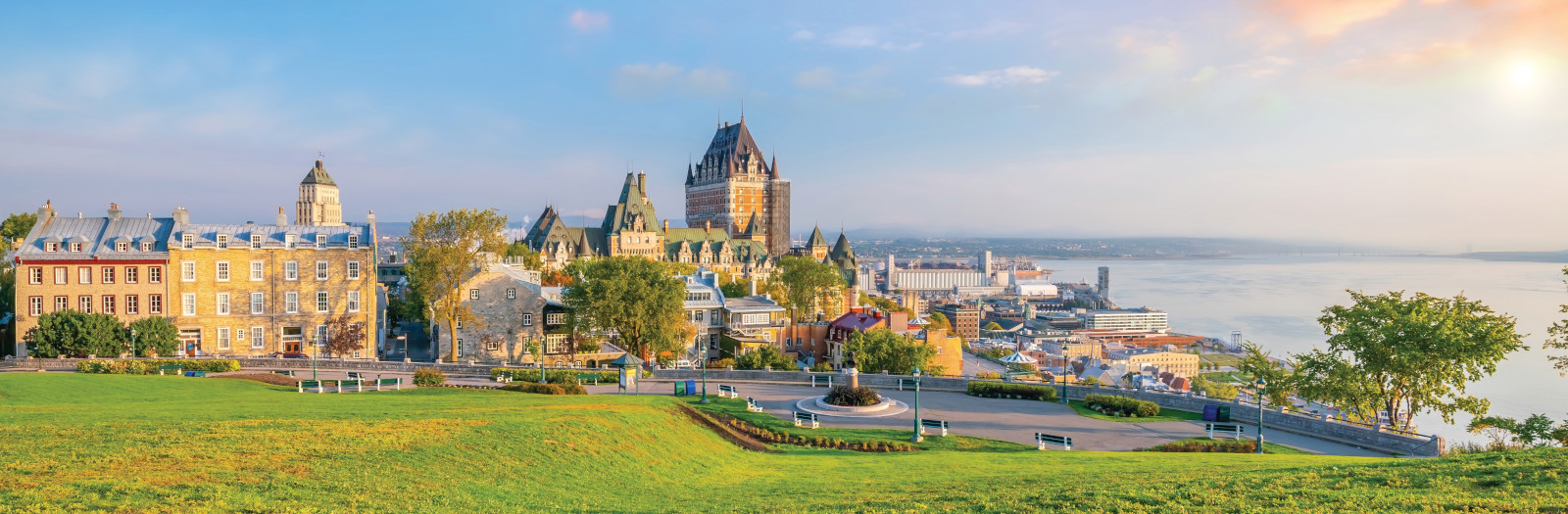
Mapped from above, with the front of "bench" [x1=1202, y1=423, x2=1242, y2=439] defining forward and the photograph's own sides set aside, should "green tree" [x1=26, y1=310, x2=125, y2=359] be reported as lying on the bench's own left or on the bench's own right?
on the bench's own left

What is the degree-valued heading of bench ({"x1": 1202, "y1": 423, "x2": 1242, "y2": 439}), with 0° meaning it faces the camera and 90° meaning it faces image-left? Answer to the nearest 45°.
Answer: approximately 180°

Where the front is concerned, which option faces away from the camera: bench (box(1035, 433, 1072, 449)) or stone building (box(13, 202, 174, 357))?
the bench

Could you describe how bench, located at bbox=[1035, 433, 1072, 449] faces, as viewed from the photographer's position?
facing away from the viewer

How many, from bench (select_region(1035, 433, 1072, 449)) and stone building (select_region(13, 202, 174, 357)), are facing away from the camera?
1

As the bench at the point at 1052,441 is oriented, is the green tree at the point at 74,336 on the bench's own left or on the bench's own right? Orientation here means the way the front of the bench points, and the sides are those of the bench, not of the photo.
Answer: on the bench's own left
